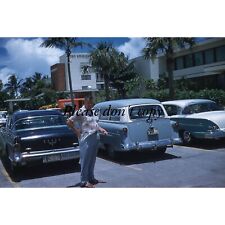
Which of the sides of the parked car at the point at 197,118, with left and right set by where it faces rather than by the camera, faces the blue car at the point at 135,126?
left

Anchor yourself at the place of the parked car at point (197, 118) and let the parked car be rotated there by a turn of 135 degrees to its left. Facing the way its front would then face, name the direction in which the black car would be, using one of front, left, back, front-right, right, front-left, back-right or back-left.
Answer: front-right

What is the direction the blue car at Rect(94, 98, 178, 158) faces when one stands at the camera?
facing away from the viewer and to the left of the viewer

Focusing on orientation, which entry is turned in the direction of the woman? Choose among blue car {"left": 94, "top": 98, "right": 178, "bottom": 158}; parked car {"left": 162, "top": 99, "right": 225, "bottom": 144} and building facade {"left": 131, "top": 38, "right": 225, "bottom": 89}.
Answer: the building facade
